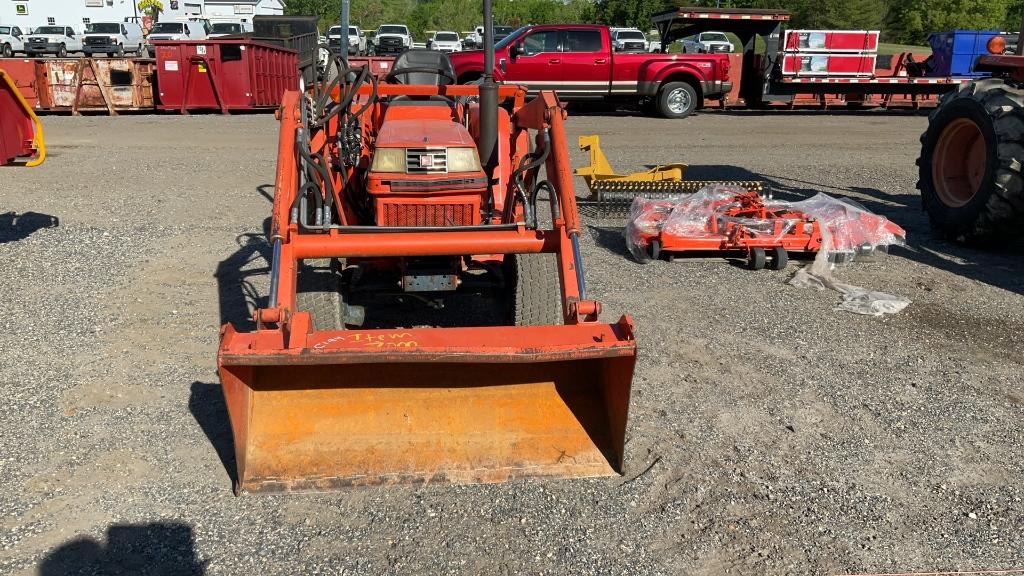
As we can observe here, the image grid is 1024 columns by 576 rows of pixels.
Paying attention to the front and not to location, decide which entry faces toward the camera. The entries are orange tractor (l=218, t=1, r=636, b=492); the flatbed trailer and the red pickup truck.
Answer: the orange tractor

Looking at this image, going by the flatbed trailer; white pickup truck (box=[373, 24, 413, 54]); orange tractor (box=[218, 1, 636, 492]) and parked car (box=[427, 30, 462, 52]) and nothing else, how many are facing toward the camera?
3

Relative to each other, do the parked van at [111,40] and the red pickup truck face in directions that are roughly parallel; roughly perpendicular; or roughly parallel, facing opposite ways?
roughly perpendicular

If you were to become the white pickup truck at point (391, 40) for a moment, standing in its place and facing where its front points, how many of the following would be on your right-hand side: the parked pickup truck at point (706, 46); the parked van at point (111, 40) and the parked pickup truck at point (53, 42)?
2

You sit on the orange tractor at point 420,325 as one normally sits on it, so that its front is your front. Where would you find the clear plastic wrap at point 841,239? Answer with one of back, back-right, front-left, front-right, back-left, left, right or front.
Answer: back-left

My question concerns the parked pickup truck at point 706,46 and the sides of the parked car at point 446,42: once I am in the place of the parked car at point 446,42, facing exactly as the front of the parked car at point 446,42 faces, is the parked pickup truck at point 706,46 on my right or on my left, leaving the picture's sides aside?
on my left

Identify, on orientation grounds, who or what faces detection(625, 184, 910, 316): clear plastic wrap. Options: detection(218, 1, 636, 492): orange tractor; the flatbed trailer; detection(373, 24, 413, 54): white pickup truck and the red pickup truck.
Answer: the white pickup truck

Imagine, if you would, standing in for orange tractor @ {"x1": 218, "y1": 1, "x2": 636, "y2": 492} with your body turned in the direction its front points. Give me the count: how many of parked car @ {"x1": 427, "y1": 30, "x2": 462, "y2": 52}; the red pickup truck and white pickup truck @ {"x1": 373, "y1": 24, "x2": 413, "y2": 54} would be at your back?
3

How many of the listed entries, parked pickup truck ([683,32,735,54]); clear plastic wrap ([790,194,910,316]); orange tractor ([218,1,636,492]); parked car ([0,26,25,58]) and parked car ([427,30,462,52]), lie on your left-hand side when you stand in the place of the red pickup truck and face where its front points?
2

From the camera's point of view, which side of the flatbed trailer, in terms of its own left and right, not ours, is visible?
left
